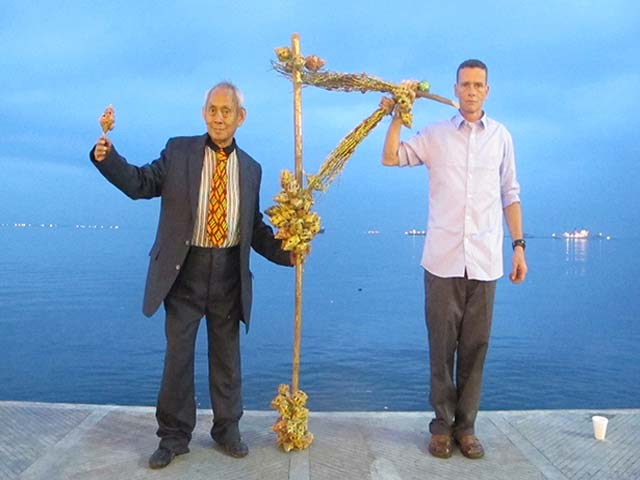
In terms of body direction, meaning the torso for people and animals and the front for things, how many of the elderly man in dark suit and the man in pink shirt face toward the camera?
2

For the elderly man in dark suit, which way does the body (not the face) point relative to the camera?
toward the camera

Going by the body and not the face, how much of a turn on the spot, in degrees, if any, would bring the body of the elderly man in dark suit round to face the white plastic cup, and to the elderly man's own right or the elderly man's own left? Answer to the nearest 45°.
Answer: approximately 90° to the elderly man's own left

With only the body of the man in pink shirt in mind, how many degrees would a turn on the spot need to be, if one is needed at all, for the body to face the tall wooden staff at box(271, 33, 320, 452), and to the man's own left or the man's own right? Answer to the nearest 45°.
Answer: approximately 90° to the man's own right

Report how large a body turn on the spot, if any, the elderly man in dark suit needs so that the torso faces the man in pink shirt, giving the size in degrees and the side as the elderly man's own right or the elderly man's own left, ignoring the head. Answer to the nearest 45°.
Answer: approximately 90° to the elderly man's own left

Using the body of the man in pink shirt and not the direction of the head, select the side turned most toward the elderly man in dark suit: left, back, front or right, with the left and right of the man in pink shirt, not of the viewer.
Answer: right
